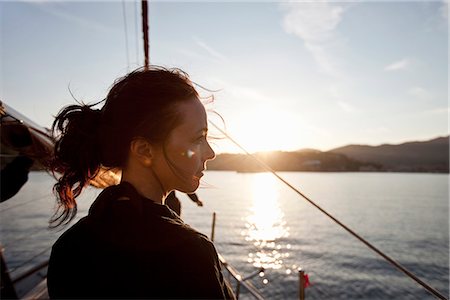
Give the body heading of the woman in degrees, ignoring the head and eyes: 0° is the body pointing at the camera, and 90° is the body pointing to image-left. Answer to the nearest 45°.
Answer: approximately 225°
